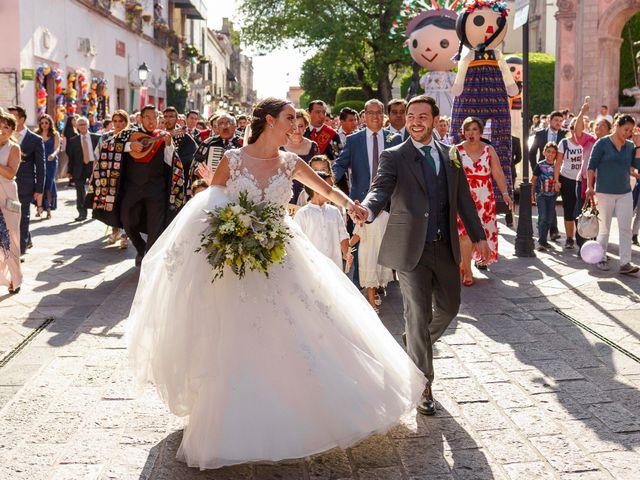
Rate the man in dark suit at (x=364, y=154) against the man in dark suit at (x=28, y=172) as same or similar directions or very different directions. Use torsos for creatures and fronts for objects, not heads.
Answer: same or similar directions

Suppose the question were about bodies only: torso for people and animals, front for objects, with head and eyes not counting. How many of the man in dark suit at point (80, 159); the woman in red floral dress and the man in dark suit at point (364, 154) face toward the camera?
3

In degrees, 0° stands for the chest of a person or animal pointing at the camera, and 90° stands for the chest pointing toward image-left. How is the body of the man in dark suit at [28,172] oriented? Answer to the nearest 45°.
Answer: approximately 45°

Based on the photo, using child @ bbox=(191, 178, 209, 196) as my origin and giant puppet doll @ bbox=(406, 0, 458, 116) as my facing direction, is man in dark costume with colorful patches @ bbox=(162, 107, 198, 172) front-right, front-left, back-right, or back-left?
front-left

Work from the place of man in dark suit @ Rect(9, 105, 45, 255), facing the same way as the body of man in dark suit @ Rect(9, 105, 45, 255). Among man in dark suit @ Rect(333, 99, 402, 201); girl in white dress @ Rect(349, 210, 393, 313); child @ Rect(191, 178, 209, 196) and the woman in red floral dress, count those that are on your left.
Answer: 4

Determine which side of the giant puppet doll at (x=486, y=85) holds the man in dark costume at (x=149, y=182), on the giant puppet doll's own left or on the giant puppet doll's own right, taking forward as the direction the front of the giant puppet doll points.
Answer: on the giant puppet doll's own right

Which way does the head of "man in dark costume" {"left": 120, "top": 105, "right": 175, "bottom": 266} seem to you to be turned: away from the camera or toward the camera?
toward the camera

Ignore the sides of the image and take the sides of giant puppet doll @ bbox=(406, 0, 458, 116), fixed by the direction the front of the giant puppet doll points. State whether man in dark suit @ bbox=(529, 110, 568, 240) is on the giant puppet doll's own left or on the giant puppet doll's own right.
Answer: on the giant puppet doll's own left

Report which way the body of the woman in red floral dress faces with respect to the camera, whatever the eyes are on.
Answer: toward the camera

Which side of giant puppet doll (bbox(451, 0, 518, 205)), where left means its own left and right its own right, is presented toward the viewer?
front
